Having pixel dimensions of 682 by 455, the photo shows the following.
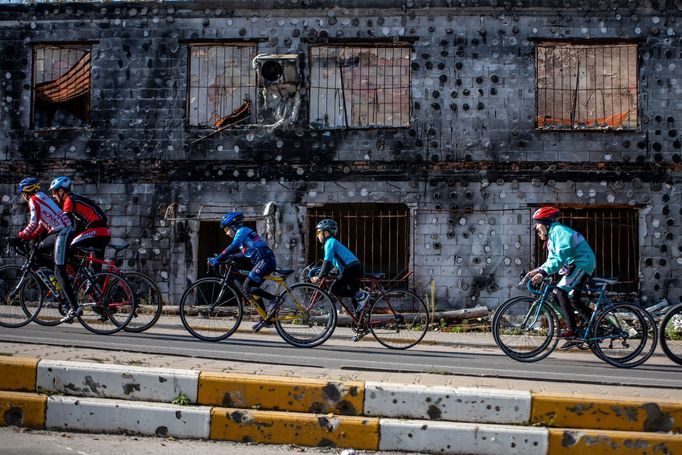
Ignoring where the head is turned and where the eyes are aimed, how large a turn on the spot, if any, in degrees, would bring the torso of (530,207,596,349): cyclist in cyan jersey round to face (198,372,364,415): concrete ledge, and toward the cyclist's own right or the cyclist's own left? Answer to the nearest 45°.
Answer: approximately 45° to the cyclist's own left

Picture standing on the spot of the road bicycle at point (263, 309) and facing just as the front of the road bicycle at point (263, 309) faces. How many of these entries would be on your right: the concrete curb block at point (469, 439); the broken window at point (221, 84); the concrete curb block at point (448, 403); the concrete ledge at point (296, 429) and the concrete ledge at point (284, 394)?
1

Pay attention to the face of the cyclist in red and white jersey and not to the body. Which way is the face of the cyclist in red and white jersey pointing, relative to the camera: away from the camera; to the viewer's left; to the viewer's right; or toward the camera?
to the viewer's left

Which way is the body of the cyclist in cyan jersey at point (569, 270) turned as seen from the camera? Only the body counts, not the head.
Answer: to the viewer's left

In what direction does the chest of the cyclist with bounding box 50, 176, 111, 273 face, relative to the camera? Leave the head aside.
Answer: to the viewer's left

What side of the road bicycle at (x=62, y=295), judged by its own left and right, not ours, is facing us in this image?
left

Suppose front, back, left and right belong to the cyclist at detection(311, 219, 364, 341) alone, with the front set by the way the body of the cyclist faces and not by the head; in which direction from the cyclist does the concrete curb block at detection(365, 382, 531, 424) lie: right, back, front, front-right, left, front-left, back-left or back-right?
left

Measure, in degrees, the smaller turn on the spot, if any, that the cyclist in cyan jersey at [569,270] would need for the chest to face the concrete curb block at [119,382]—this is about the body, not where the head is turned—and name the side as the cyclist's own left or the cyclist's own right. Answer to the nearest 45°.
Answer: approximately 45° to the cyclist's own left

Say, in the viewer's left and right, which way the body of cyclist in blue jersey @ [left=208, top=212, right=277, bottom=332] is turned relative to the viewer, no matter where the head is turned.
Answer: facing to the left of the viewer

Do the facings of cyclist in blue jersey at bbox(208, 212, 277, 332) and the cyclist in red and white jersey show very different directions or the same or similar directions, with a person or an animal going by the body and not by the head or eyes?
same or similar directions

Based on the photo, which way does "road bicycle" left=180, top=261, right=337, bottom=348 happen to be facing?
to the viewer's left

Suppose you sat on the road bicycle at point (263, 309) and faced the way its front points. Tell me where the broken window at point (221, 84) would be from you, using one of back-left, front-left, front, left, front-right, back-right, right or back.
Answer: right

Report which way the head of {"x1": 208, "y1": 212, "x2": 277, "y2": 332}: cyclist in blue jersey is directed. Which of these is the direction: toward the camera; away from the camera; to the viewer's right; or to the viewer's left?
to the viewer's left

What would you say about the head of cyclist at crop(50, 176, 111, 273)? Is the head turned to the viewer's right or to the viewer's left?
to the viewer's left

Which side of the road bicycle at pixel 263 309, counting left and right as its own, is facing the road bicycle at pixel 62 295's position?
front

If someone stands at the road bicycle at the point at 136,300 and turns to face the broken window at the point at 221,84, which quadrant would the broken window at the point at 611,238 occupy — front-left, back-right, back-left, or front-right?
front-right

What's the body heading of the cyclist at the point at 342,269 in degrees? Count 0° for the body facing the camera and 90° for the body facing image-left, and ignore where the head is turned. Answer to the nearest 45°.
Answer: approximately 90°

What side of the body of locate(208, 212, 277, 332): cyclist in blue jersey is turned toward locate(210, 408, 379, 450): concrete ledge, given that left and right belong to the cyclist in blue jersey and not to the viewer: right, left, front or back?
left

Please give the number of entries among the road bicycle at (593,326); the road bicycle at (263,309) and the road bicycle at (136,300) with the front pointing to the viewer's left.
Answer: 3

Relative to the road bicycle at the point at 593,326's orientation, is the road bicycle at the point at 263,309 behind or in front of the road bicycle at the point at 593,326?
in front

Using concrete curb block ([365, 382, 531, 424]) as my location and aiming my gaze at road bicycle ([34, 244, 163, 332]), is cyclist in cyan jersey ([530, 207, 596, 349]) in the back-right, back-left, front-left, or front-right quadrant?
front-right

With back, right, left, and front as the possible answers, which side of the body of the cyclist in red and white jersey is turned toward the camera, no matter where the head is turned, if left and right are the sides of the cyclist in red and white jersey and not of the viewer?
left
